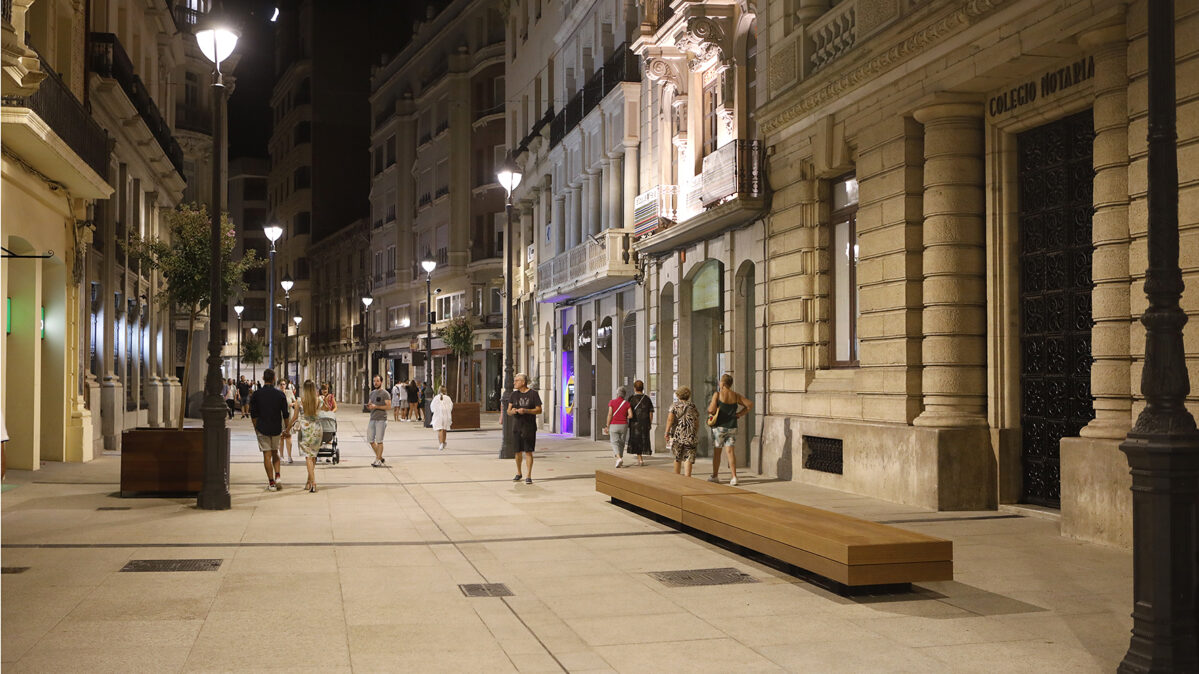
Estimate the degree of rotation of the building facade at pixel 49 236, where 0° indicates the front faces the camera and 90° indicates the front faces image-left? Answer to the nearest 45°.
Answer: approximately 315°

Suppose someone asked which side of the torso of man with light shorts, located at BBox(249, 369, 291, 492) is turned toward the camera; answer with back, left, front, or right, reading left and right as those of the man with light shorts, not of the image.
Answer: back

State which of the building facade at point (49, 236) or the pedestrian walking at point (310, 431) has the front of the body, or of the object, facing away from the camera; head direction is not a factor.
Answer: the pedestrian walking

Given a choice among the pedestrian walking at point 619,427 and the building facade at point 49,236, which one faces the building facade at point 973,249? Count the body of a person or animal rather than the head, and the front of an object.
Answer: the building facade at point 49,236

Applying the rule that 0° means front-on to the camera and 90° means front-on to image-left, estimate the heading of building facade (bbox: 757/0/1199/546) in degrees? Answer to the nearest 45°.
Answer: approximately 45°

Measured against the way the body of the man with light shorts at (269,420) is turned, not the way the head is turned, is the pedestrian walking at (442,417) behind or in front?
in front

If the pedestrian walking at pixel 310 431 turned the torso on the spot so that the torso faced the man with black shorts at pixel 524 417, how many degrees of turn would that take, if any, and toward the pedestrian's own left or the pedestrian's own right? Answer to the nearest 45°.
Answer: approximately 90° to the pedestrian's own right

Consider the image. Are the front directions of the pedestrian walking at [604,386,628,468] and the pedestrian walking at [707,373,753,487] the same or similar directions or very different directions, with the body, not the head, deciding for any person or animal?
same or similar directions

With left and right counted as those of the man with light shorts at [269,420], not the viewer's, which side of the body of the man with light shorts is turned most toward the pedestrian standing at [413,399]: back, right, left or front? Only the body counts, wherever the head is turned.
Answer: front

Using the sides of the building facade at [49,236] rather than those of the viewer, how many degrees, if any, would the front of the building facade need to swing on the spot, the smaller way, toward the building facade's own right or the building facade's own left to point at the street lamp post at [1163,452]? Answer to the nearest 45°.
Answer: approximately 45° to the building facade's own right
